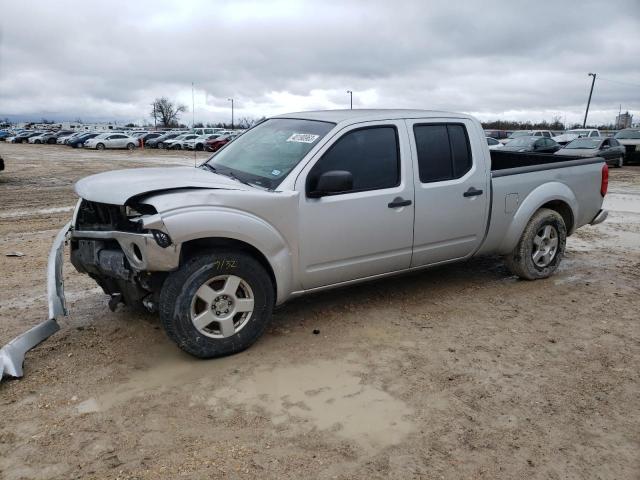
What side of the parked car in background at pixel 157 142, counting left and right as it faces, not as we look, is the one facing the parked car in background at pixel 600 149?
left

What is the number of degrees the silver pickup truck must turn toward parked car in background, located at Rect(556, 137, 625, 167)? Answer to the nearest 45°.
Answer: approximately 180°

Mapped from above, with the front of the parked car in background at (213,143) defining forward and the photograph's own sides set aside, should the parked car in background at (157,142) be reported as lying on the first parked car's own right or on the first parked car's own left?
on the first parked car's own right

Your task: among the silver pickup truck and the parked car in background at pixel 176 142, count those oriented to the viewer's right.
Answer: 0

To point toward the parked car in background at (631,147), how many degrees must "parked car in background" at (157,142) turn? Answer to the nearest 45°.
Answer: approximately 90° to its left

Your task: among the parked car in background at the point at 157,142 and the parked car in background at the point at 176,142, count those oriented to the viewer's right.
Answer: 0

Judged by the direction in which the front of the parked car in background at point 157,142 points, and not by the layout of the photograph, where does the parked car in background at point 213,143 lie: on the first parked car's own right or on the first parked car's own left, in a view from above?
on the first parked car's own left

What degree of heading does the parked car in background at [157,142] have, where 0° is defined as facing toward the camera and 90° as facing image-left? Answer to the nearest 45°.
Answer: approximately 45°

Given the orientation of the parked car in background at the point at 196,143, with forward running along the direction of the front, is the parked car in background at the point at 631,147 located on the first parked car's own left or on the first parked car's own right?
on the first parked car's own left

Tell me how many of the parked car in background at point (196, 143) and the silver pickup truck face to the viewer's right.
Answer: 0
